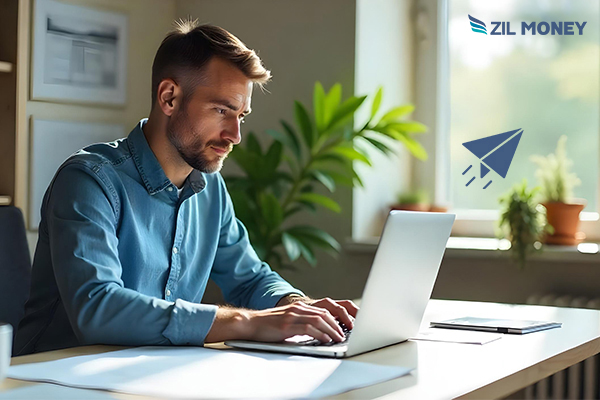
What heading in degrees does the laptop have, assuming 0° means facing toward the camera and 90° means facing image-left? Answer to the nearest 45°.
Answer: approximately 135°

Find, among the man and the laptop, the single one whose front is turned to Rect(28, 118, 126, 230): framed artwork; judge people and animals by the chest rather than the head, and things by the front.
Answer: the laptop

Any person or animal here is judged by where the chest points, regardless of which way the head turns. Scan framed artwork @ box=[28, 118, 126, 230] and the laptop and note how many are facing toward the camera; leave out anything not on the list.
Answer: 1

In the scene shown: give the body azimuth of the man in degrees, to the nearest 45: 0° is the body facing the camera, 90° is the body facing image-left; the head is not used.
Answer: approximately 315°

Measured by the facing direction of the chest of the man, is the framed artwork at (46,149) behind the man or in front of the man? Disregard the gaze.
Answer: behind

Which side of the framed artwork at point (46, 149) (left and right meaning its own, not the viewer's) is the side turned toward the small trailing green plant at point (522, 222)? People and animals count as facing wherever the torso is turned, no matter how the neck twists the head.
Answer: left

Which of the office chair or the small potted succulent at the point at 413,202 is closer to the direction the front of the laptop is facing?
the office chair
